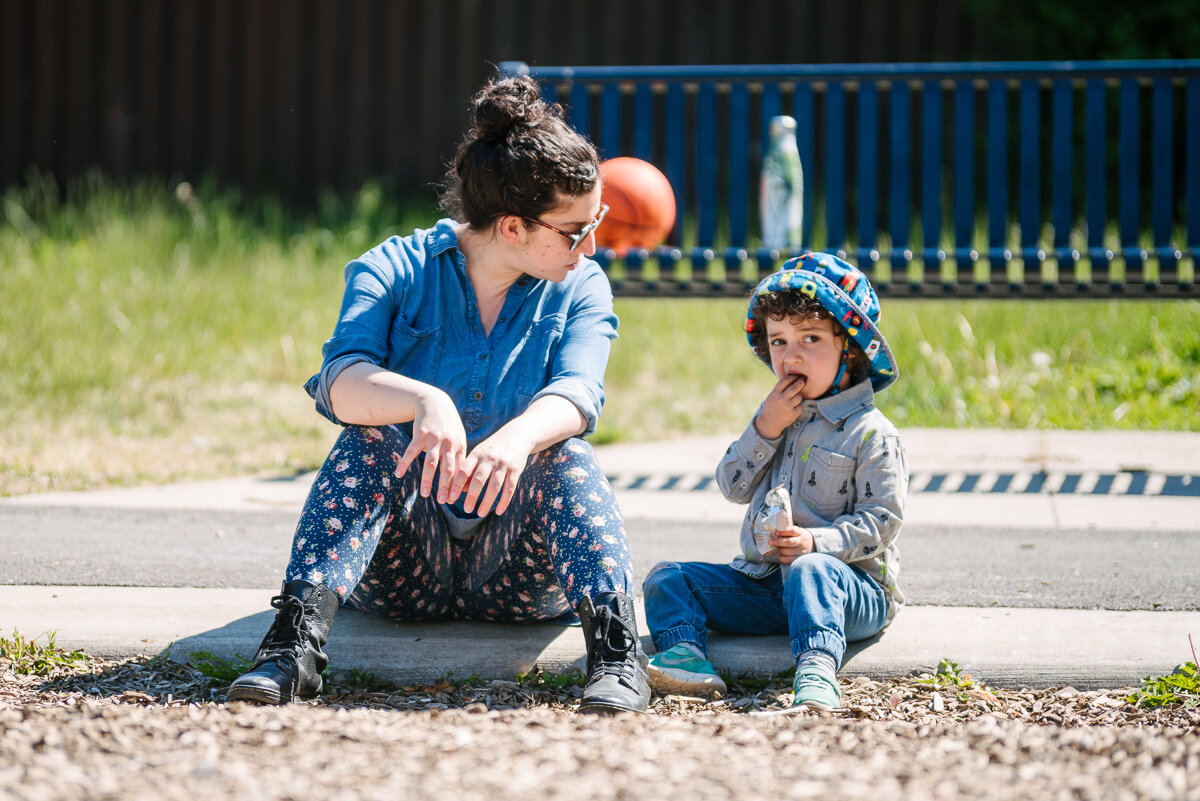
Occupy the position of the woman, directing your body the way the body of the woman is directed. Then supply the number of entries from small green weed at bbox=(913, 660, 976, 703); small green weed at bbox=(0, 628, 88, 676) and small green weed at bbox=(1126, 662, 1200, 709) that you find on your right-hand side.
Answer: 1

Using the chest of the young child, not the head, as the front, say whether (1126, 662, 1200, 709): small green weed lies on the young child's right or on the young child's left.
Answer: on the young child's left

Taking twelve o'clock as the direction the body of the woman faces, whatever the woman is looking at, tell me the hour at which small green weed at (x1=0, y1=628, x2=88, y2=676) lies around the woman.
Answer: The small green weed is roughly at 3 o'clock from the woman.

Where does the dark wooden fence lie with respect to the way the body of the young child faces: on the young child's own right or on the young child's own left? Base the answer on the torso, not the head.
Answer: on the young child's own right

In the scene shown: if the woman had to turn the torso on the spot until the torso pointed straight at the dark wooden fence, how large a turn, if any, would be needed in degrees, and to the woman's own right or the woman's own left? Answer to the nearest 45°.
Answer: approximately 180°

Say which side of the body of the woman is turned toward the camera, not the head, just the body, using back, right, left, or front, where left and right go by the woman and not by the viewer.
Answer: front

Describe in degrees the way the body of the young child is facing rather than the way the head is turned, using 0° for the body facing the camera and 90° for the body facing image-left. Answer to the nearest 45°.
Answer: approximately 45°

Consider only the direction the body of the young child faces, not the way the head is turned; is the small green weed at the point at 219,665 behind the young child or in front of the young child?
in front

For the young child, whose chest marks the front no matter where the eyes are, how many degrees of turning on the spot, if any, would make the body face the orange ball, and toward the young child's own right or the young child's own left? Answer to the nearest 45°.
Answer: approximately 135° to the young child's own right

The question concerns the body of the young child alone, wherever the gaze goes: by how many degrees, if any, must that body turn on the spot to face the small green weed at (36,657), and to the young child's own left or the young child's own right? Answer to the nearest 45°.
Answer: approximately 45° to the young child's own right
